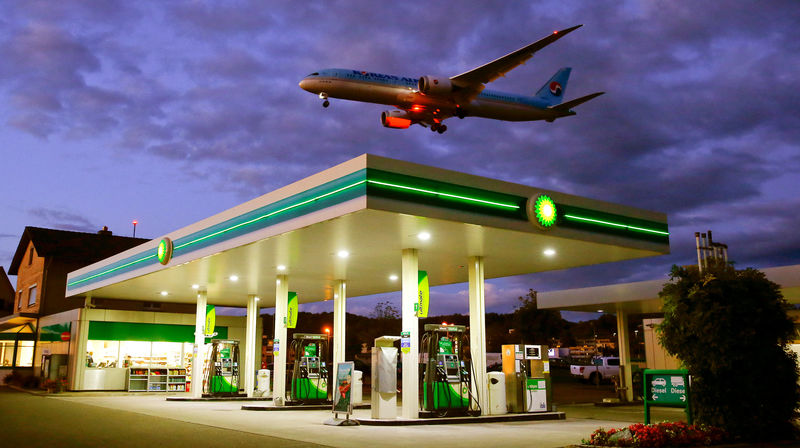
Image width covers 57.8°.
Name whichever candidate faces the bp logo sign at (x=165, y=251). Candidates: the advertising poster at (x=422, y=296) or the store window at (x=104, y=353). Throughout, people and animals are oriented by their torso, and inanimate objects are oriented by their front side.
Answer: the store window

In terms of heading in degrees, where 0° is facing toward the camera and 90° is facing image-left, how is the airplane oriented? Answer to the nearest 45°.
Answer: approximately 45°

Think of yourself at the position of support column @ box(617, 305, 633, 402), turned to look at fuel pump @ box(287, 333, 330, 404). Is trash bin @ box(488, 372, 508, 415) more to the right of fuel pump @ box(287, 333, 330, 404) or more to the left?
left

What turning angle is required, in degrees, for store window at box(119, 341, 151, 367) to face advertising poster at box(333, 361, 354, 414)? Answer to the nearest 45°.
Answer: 0° — it already faces it

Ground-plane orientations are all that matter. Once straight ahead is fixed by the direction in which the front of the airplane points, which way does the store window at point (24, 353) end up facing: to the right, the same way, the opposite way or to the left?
to the left

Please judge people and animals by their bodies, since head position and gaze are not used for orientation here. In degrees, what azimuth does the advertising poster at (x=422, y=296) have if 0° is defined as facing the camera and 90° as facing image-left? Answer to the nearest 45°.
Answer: approximately 0°

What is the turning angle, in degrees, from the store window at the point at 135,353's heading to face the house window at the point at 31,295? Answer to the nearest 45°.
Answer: approximately 135° to its right

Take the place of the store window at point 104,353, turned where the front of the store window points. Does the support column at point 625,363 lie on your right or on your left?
on your left

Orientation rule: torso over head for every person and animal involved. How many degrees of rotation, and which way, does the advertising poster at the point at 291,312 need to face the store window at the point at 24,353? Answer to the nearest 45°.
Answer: approximately 135° to its right

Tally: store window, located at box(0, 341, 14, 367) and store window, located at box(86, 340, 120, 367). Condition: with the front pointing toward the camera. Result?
2
